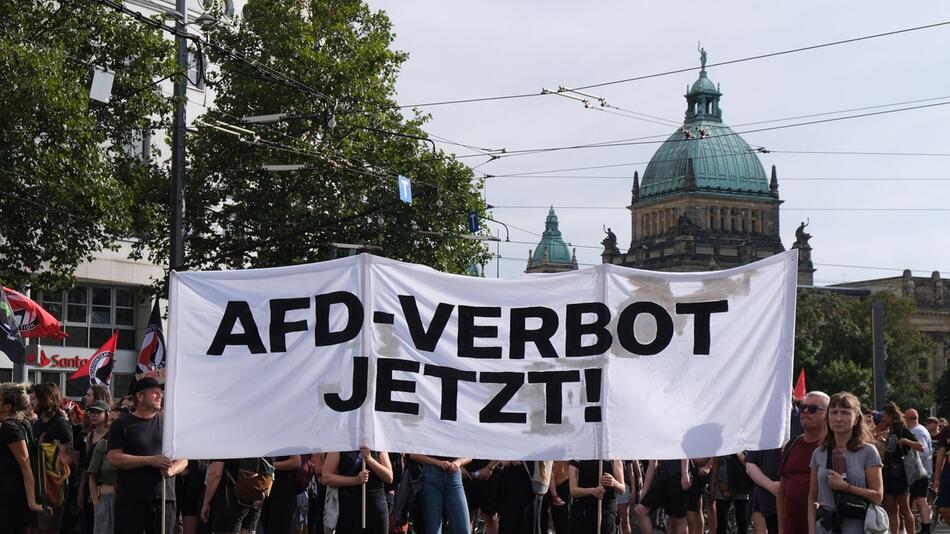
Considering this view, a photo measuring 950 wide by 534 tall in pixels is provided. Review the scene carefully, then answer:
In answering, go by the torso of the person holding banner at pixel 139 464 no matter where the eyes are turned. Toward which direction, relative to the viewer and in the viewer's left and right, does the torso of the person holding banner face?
facing the viewer and to the right of the viewer

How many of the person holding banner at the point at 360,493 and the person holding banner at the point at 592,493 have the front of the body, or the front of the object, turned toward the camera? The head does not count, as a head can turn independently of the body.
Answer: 2

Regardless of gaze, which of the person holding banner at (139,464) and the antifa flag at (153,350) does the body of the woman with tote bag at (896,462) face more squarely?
the person holding banner

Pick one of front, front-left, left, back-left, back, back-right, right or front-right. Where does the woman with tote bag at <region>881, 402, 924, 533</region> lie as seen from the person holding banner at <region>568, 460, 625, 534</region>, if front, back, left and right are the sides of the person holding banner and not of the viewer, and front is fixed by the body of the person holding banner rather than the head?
back-left

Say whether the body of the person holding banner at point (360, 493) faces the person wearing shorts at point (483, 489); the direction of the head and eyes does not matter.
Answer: no

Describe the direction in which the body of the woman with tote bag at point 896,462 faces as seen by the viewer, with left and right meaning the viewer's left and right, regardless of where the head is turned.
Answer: facing the viewer and to the left of the viewer

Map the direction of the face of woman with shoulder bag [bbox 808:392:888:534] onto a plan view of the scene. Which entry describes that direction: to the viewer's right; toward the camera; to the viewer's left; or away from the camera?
toward the camera

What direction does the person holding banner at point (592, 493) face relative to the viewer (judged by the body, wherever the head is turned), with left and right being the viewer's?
facing the viewer

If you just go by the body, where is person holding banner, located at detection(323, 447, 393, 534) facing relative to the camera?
toward the camera

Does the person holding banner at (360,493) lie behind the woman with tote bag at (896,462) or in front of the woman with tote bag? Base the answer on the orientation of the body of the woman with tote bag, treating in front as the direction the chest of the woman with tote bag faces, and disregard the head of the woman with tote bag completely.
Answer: in front

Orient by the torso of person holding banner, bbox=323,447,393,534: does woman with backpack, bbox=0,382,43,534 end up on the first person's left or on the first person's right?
on the first person's right

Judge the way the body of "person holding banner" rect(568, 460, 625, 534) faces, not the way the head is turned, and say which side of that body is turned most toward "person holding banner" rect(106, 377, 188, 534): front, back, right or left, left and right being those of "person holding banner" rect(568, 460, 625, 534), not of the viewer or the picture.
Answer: right

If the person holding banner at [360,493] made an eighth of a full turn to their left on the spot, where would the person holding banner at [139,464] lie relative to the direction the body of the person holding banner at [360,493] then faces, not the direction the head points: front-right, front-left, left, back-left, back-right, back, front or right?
back-right
